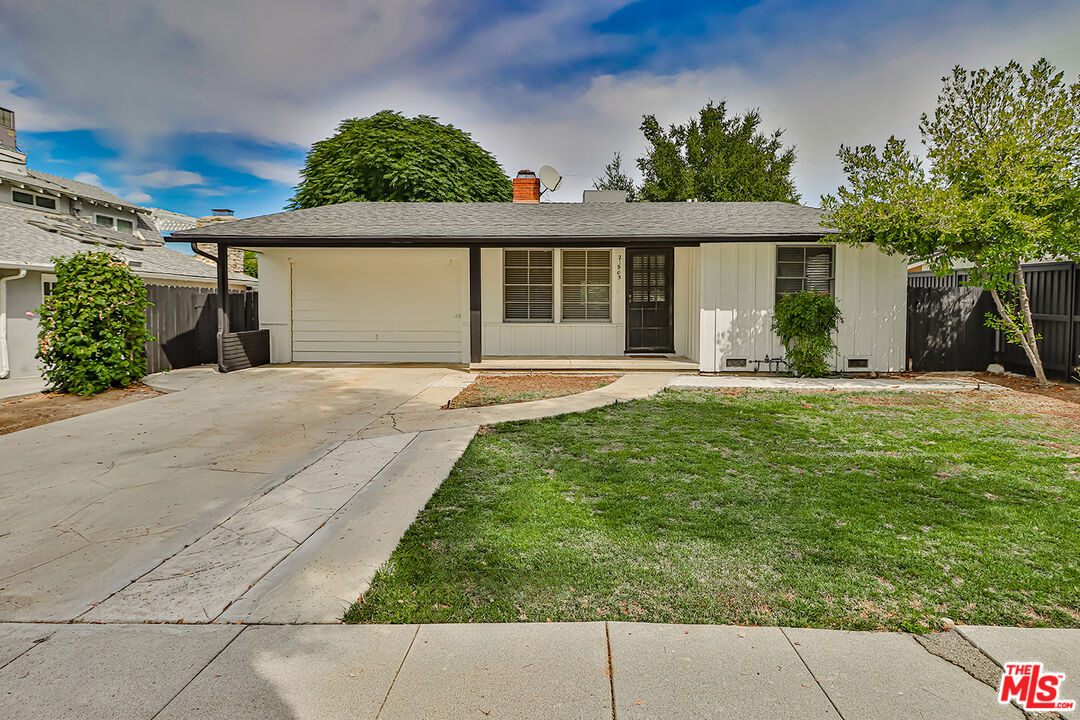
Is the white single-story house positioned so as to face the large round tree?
no

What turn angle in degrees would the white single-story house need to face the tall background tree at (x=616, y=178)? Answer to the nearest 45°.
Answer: approximately 180°

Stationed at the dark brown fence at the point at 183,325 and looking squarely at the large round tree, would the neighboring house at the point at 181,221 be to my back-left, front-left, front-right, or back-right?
front-left

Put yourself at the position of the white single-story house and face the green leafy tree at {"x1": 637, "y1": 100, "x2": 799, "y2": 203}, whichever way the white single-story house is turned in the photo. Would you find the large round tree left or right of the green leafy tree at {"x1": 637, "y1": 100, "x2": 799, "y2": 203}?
left

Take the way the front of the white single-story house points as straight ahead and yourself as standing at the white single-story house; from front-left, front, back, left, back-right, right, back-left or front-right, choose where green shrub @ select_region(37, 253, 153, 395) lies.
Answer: front-right

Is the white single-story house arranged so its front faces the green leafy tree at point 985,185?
no

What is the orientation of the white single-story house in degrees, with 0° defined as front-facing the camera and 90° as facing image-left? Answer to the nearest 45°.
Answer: approximately 0°

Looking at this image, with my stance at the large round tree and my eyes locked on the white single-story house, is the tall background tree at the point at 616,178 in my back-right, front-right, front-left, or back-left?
back-left

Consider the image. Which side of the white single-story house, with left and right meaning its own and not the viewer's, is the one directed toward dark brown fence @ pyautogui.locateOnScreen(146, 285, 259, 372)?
right

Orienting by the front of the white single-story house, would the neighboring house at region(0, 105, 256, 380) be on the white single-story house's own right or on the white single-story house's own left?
on the white single-story house's own right
